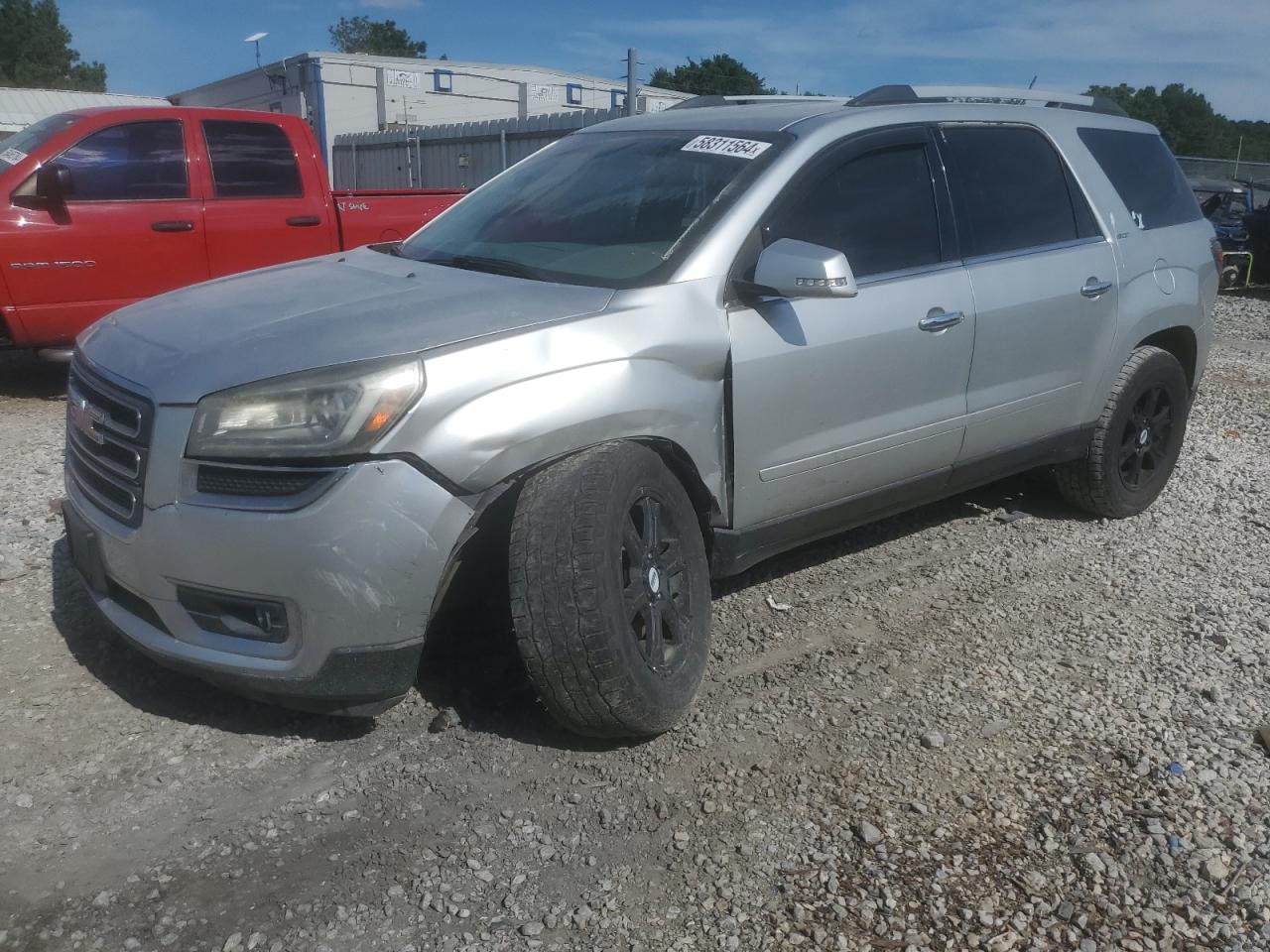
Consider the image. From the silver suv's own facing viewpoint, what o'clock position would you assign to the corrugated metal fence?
The corrugated metal fence is roughly at 4 o'clock from the silver suv.

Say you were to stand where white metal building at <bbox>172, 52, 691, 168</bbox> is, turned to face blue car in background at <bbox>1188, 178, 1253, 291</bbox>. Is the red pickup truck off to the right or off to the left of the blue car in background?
right

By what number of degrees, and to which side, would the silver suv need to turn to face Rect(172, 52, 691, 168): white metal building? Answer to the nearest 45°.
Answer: approximately 135° to its right

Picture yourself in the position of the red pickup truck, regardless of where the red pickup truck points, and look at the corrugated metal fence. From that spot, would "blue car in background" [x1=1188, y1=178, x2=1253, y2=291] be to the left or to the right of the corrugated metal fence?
right

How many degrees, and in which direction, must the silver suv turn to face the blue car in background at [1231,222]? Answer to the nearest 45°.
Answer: approximately 180°

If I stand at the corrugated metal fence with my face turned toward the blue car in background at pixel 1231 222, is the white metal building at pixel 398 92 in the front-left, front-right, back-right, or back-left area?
back-left

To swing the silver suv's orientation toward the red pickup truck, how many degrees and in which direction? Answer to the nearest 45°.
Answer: approximately 90° to its right

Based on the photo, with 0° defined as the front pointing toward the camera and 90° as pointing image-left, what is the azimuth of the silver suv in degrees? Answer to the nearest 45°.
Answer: approximately 45°
